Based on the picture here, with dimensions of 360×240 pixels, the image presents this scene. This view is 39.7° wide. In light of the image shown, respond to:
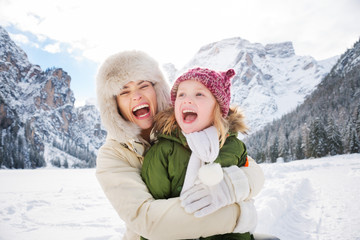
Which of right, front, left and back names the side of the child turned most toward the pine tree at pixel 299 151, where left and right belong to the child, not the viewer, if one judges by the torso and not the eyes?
back

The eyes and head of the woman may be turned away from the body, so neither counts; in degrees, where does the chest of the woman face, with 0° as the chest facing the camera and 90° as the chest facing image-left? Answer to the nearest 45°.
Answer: approximately 315°

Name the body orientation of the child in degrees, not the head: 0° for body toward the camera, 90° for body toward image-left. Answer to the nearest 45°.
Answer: approximately 0°

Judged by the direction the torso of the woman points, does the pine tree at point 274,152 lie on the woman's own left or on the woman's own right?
on the woman's own left

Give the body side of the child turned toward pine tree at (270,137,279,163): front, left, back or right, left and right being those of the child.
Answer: back
